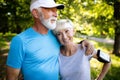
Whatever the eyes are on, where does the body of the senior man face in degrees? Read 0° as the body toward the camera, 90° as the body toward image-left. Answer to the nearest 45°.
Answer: approximately 315°

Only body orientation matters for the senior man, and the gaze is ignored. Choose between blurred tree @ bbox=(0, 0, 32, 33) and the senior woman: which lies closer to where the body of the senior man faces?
the senior woman

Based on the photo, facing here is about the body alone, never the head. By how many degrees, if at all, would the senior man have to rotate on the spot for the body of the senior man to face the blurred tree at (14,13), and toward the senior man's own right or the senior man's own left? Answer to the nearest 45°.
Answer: approximately 135° to the senior man's own left
